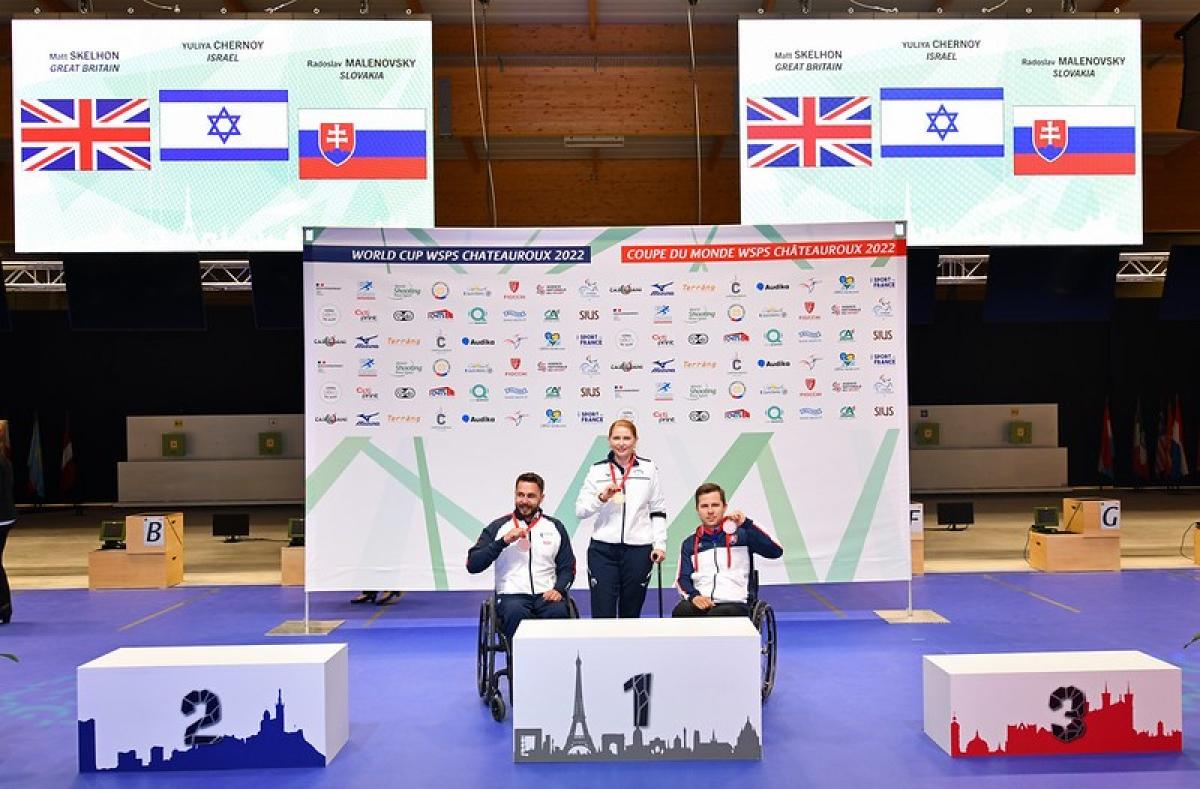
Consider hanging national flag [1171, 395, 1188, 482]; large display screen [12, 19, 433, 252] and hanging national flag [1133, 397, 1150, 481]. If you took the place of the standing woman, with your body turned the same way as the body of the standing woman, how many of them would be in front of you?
0

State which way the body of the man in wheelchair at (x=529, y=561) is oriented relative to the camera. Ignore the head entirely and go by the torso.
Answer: toward the camera

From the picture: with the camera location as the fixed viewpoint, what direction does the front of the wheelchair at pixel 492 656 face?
facing the viewer

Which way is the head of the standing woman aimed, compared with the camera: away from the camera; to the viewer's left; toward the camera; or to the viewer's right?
toward the camera

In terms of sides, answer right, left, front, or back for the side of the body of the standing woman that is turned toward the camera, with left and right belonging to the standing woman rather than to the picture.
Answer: front

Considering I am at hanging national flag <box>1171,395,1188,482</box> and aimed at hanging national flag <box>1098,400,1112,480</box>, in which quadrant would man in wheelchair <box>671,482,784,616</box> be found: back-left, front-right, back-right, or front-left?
front-left

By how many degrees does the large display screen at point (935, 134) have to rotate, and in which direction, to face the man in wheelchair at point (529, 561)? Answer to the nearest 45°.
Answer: approximately 45° to its right

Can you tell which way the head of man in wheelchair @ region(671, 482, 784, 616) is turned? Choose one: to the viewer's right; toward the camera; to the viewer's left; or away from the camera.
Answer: toward the camera

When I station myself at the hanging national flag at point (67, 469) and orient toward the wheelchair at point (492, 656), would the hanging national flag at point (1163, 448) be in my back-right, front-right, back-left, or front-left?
front-left

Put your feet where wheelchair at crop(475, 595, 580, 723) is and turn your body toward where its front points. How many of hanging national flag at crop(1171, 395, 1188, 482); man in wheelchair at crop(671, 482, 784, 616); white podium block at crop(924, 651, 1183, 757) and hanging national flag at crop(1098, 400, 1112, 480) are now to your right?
0

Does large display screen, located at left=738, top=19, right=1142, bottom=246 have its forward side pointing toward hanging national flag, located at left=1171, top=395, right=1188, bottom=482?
no

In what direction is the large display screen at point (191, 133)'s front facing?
toward the camera

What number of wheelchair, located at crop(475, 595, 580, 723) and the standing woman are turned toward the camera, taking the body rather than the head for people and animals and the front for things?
2

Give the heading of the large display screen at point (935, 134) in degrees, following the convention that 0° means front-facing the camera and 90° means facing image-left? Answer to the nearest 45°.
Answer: approximately 0°

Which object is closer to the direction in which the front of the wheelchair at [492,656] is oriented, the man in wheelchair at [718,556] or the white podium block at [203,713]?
the white podium block

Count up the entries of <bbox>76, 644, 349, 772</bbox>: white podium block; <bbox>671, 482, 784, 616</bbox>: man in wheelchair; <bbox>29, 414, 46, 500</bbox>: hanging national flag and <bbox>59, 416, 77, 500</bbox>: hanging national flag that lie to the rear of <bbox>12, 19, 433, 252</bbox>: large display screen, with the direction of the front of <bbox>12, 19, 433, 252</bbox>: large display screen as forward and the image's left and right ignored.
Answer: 2

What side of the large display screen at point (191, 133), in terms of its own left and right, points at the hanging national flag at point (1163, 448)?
left

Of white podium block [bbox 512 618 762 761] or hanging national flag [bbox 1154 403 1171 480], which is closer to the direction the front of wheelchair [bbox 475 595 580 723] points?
the white podium block

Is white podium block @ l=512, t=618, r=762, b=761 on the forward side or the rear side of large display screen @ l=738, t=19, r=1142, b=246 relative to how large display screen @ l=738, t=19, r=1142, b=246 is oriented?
on the forward side

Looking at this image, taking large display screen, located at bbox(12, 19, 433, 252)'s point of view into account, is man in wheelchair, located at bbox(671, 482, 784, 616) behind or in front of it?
in front
